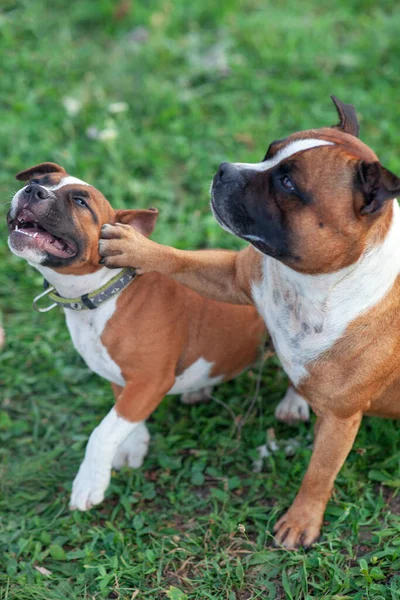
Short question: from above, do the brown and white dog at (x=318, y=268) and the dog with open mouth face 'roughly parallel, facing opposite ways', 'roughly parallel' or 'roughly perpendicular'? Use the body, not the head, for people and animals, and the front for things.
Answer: roughly parallel

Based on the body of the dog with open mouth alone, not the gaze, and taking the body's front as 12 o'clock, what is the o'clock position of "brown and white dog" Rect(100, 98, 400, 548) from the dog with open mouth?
The brown and white dog is roughly at 8 o'clock from the dog with open mouth.

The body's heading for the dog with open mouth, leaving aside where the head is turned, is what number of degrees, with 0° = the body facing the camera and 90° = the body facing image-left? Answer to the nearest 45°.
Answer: approximately 45°

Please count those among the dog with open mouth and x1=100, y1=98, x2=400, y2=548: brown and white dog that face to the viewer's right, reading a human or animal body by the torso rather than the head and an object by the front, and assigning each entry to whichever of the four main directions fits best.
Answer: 0

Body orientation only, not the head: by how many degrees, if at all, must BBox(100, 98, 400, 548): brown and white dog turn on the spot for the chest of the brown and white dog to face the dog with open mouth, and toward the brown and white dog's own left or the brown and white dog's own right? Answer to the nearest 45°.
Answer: approximately 45° to the brown and white dog's own right
